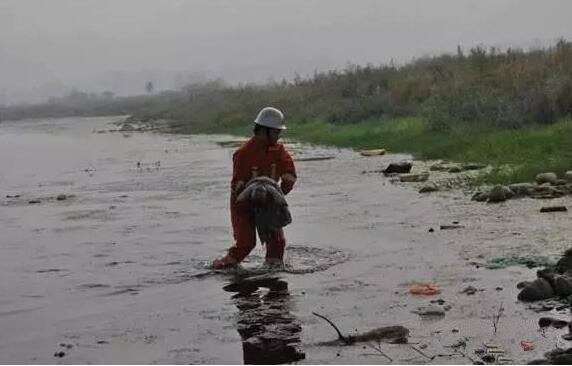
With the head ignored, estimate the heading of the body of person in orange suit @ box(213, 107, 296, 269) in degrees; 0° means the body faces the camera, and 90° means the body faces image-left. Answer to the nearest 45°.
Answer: approximately 315°

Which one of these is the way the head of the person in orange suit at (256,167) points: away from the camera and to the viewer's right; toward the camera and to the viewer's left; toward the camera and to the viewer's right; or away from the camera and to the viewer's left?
toward the camera and to the viewer's right

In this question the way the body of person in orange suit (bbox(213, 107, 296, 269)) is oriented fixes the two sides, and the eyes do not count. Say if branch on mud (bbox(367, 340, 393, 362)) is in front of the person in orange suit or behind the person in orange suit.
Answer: in front

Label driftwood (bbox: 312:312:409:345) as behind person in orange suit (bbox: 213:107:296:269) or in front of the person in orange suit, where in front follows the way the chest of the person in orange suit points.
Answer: in front
